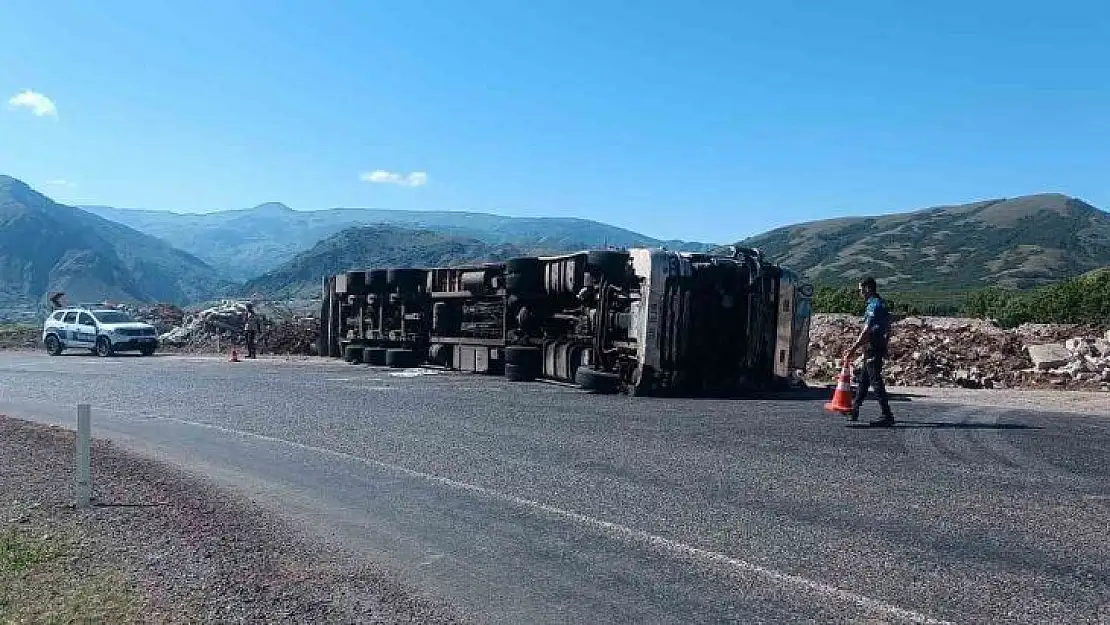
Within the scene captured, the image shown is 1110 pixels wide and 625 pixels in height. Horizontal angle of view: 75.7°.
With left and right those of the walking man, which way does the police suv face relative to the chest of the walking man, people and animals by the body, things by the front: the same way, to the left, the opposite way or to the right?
the opposite way

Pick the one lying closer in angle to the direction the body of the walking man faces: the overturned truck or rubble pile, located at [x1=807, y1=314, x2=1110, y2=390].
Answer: the overturned truck

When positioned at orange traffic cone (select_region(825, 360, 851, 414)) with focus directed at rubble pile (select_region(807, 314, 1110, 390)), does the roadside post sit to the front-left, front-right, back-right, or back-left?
back-left

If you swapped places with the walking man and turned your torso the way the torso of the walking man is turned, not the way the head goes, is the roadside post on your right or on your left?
on your left

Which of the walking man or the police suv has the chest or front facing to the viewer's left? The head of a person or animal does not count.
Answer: the walking man

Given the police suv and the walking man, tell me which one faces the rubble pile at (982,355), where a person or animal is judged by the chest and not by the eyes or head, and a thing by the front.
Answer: the police suv

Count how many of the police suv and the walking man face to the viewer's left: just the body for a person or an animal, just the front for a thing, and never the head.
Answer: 1

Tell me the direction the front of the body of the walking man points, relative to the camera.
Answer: to the viewer's left
